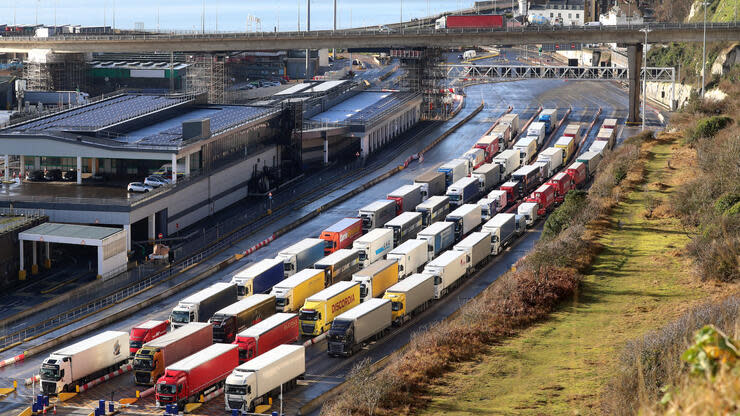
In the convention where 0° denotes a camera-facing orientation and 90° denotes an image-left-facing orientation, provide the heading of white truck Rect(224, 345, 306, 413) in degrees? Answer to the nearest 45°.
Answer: approximately 45°
